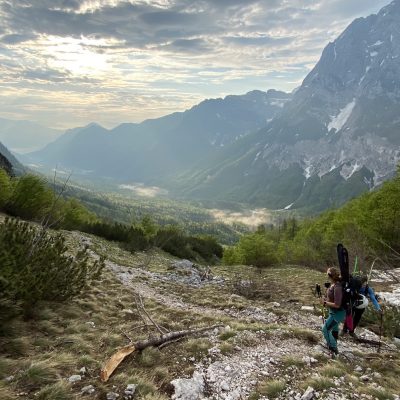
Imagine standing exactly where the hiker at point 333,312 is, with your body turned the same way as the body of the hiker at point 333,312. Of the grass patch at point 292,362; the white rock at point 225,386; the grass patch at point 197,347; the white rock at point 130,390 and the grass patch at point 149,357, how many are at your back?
0

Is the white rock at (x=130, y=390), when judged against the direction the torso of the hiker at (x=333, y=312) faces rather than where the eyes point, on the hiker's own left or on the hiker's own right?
on the hiker's own left

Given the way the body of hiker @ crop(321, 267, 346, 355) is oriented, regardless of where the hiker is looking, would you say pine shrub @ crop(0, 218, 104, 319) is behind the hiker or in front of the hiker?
in front

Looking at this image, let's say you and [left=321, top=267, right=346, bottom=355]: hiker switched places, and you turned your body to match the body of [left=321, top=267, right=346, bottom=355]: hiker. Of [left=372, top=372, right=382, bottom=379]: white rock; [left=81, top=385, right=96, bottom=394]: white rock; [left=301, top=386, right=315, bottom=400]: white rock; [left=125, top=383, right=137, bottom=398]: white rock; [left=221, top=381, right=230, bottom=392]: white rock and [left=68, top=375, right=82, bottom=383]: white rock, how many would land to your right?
0

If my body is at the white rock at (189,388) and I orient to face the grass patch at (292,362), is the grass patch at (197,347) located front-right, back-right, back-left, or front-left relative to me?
front-left

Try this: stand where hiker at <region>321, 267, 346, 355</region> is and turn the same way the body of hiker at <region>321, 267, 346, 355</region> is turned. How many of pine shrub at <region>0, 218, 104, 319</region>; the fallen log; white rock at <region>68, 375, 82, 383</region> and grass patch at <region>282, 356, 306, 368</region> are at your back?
0

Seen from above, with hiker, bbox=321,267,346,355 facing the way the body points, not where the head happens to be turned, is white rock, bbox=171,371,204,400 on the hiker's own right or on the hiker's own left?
on the hiker's own left

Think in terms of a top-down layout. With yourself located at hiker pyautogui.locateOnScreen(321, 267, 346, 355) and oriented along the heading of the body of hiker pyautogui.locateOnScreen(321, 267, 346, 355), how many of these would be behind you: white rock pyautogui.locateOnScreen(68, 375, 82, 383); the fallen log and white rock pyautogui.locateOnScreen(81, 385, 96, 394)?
0

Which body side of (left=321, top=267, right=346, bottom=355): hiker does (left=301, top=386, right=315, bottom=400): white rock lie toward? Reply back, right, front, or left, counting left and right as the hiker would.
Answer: left

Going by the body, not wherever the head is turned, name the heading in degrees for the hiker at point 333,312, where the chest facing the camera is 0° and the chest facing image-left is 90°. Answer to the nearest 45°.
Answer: approximately 90°

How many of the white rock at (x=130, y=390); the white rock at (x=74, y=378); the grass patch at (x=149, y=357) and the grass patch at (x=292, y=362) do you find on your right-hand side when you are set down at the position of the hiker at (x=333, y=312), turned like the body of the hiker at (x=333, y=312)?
0

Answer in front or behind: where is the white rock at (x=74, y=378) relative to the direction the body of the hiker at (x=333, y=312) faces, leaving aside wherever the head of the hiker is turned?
in front

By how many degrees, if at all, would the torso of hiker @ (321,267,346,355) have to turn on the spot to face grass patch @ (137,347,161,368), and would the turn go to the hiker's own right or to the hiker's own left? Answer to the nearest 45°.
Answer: approximately 45° to the hiker's own left

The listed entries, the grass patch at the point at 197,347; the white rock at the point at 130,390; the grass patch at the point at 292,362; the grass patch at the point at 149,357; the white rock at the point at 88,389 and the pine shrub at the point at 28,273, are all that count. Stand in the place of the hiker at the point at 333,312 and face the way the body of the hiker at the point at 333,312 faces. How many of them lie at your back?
0

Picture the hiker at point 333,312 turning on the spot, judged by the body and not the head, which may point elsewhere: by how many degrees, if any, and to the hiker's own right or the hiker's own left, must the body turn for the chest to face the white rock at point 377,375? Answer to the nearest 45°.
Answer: approximately 135° to the hiker's own left
